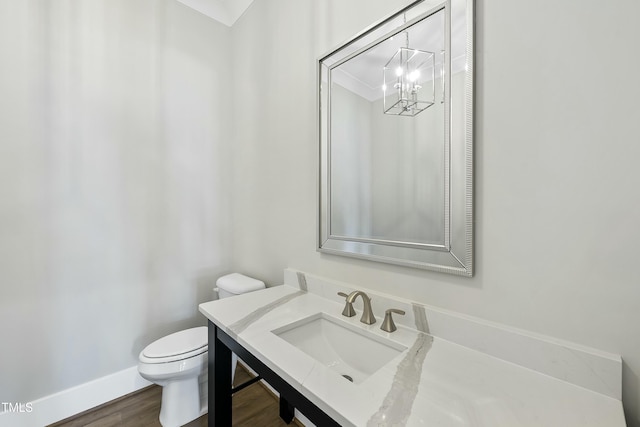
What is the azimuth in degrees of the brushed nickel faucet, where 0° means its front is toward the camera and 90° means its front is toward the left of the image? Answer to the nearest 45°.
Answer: approximately 45°

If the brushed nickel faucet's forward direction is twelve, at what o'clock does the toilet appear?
The toilet is roughly at 2 o'clock from the brushed nickel faucet.
